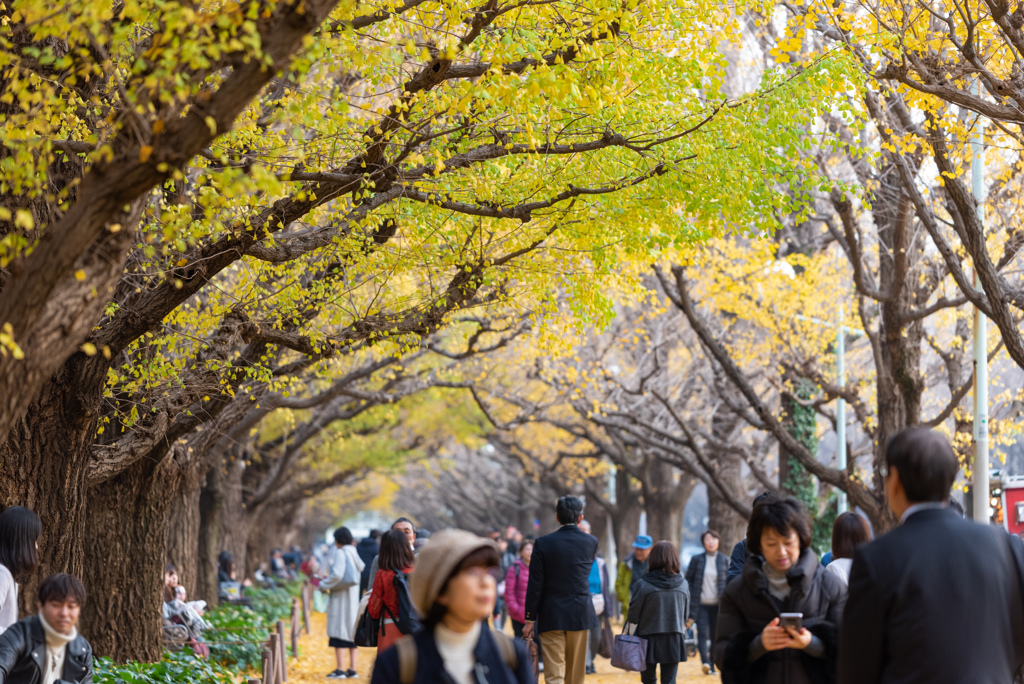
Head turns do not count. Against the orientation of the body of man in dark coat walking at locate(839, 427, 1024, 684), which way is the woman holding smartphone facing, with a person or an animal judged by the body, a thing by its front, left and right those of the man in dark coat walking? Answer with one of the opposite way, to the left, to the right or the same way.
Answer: the opposite way

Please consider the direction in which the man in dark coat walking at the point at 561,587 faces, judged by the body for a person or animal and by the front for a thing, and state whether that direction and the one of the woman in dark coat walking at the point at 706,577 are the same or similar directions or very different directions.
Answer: very different directions

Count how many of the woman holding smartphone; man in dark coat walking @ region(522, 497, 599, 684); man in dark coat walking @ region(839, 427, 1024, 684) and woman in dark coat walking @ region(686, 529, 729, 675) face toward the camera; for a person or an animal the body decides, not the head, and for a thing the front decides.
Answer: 2

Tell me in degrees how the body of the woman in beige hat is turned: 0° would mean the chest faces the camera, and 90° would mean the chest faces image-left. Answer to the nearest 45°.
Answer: approximately 315°

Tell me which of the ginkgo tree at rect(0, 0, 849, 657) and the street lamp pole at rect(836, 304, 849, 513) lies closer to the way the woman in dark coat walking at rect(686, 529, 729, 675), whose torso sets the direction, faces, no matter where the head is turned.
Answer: the ginkgo tree

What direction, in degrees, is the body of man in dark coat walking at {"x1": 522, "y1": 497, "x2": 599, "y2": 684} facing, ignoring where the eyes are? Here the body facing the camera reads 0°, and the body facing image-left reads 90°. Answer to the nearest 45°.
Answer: approximately 180°

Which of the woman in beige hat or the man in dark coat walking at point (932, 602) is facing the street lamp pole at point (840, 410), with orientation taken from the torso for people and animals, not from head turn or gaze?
the man in dark coat walking

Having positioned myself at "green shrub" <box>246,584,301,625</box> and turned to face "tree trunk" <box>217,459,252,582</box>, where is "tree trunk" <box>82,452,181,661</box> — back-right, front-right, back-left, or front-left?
back-left

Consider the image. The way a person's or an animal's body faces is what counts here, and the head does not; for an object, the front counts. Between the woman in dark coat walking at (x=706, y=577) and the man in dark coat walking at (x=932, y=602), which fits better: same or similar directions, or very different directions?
very different directions

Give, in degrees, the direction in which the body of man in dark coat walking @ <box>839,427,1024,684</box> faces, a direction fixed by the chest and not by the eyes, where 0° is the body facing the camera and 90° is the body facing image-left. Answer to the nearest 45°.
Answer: approximately 180°

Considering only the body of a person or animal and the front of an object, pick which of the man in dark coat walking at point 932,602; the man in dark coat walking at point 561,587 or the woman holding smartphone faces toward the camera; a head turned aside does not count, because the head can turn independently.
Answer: the woman holding smartphone

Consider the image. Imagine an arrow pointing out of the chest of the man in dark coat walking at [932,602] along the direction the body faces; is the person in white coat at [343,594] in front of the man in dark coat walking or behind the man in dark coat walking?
in front

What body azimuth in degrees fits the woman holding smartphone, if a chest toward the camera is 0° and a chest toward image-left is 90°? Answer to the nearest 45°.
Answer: approximately 0°
